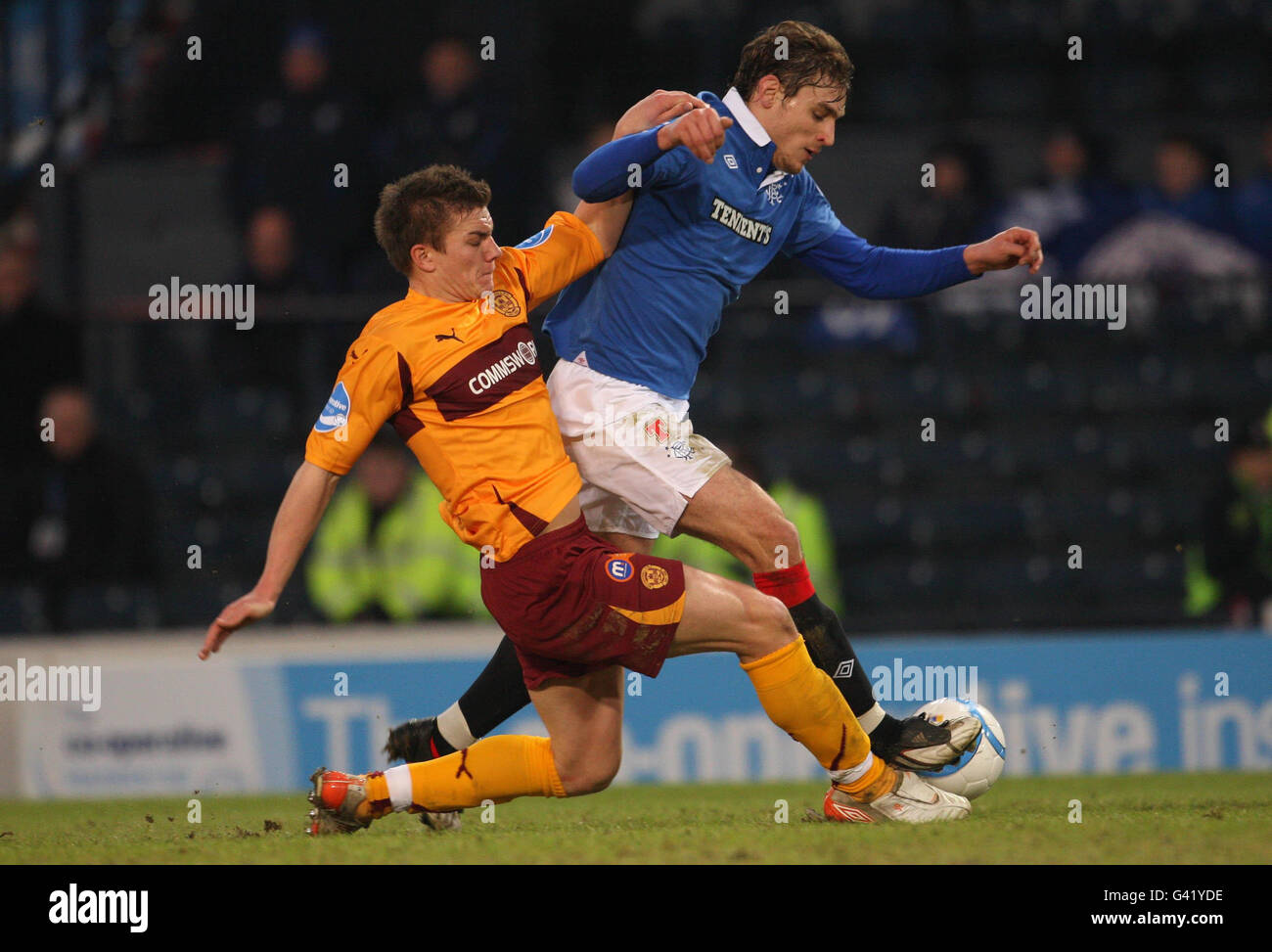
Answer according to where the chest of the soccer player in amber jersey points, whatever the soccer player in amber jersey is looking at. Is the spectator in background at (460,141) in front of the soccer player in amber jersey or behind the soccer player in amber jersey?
behind

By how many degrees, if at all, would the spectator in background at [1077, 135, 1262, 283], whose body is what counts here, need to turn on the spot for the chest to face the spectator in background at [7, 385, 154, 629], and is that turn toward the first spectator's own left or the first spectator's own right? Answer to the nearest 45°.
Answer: approximately 45° to the first spectator's own right

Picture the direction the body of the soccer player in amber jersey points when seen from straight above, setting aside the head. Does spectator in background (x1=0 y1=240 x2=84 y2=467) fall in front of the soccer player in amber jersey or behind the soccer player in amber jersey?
behind

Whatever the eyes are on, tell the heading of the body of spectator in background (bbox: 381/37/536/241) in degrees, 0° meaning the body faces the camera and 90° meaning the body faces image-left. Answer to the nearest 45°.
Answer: approximately 0°

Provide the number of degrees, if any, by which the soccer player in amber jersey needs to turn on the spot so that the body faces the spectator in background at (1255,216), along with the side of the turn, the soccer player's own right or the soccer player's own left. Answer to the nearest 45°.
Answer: approximately 90° to the soccer player's own left

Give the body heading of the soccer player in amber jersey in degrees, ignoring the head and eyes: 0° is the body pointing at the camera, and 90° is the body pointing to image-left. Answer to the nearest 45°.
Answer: approximately 315°

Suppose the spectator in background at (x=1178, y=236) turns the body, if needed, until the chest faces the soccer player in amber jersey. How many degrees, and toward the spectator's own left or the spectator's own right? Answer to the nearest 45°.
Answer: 0° — they already face them

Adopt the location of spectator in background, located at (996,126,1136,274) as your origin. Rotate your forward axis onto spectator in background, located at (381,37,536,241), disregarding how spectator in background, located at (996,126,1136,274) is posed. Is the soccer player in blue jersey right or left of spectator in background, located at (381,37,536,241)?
left

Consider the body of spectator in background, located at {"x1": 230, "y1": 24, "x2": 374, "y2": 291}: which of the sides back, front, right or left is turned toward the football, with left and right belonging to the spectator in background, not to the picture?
front

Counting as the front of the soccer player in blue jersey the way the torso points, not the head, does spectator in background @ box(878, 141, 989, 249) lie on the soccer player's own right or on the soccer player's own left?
on the soccer player's own left

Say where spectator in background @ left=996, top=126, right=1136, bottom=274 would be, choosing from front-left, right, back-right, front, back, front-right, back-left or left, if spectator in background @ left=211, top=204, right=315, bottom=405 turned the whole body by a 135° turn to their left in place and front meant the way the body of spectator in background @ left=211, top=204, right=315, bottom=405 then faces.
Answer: front-right

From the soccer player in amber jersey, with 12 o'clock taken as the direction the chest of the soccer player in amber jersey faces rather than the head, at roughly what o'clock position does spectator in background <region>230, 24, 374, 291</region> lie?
The spectator in background is roughly at 7 o'clock from the soccer player in amber jersey.
